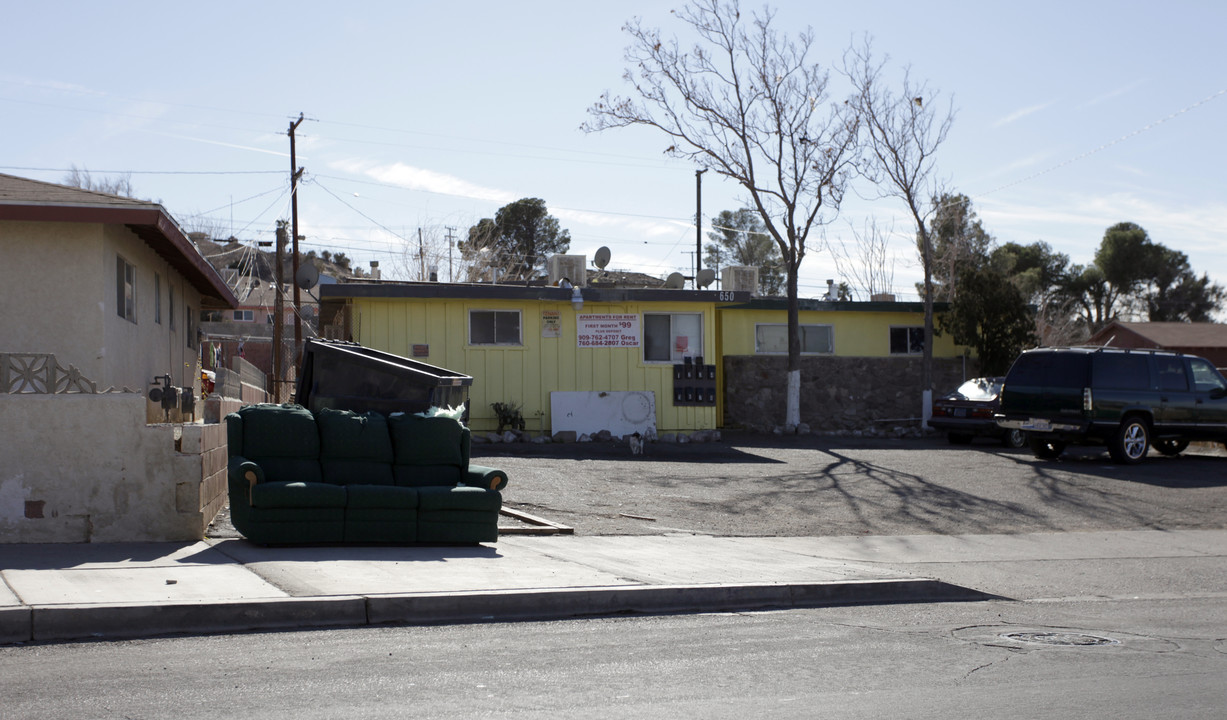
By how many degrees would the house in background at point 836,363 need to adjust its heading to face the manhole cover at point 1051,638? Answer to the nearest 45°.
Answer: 0° — it already faces it

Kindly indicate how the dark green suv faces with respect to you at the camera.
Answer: facing away from the viewer and to the right of the viewer

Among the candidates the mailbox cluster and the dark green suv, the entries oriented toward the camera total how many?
1

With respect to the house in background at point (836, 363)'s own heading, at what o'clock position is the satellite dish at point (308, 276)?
The satellite dish is roughly at 2 o'clock from the house in background.

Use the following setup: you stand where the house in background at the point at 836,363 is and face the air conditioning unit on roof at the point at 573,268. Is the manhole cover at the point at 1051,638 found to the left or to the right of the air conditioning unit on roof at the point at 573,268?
left

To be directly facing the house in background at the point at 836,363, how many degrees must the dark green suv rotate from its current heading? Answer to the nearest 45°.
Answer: approximately 90° to its left

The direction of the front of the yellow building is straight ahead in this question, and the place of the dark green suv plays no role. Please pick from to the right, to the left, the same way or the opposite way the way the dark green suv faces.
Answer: to the left

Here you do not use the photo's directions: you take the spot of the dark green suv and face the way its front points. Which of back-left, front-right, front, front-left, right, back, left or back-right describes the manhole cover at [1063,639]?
back-right

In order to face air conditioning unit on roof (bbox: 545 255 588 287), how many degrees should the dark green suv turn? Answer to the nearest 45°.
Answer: approximately 135° to its left

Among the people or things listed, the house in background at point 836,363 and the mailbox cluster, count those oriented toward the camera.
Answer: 2

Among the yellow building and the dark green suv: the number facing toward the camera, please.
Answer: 1

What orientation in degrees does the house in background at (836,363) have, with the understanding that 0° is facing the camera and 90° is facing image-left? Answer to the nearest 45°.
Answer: approximately 0°

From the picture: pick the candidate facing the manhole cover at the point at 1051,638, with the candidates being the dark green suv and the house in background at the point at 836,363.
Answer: the house in background

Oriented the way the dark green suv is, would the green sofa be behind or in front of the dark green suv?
behind

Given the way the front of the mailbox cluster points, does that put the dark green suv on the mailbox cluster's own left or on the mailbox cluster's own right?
on the mailbox cluster's own left
